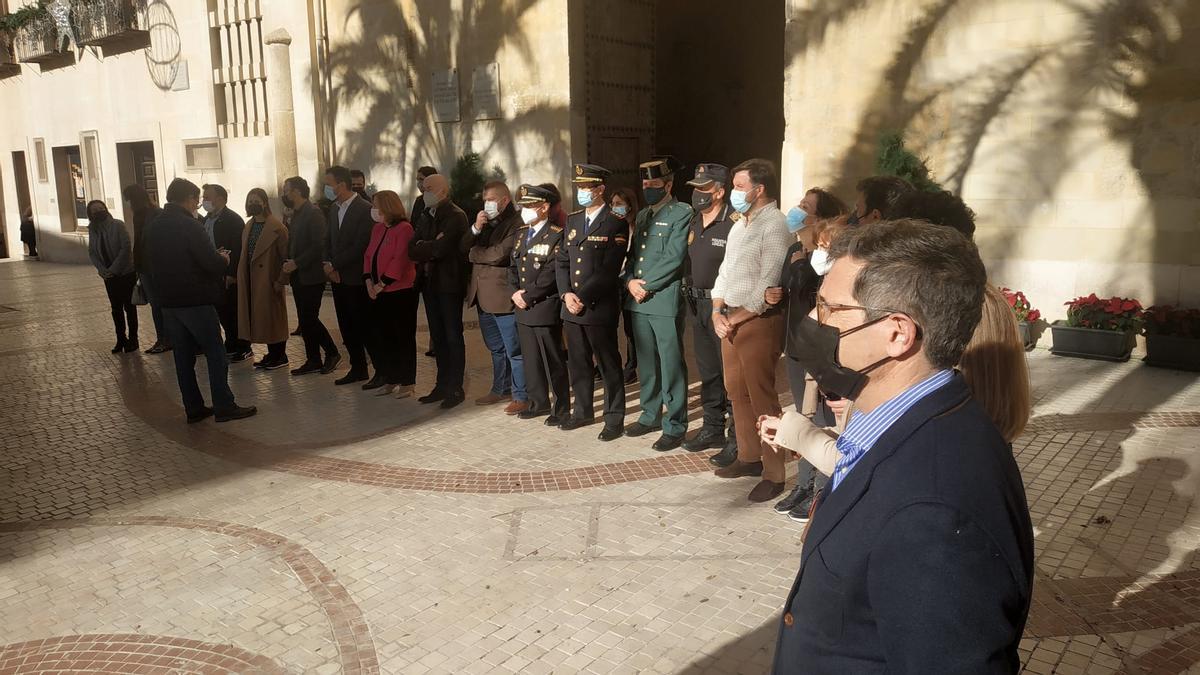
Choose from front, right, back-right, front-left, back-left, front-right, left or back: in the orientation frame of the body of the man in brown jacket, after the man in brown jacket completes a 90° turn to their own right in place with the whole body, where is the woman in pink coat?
front

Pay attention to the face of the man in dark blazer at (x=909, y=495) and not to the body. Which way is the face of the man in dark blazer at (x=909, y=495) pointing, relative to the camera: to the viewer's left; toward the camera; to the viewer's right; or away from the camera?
to the viewer's left

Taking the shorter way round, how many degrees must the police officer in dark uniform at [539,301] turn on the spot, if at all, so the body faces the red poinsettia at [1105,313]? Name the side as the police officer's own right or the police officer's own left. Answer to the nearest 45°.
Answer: approximately 135° to the police officer's own left

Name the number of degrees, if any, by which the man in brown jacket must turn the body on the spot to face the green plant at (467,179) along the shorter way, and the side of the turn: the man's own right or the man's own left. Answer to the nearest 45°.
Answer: approximately 135° to the man's own right

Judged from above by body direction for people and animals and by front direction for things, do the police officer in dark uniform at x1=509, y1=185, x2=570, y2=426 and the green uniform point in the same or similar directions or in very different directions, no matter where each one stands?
same or similar directions

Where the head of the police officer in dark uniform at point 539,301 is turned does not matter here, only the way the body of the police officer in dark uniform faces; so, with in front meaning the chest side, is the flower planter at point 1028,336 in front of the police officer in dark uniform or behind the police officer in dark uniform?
behind

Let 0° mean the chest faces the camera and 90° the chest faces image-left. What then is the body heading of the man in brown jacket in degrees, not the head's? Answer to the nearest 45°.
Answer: approximately 45°

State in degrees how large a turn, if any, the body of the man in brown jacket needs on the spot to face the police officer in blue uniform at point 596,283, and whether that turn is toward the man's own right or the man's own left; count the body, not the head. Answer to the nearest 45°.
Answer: approximately 90° to the man's own left

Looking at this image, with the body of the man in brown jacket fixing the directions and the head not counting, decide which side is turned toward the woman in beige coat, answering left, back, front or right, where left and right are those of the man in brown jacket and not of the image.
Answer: right

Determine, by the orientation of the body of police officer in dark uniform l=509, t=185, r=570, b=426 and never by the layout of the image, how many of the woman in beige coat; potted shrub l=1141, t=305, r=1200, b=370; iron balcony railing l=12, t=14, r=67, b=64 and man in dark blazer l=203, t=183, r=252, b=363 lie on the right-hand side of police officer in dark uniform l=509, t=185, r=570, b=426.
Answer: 3

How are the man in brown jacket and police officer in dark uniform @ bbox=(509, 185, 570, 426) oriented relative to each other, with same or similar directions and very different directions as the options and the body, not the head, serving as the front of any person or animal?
same or similar directions

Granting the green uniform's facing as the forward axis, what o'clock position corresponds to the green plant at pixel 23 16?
The green plant is roughly at 3 o'clock from the green uniform.

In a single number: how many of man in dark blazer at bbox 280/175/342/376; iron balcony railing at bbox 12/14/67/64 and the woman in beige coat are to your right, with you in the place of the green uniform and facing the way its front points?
3

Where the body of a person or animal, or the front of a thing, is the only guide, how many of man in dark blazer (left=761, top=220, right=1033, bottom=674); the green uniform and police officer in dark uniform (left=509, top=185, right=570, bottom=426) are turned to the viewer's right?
0

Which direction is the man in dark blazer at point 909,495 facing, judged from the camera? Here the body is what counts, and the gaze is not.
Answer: to the viewer's left

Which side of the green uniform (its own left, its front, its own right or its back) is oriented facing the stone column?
right

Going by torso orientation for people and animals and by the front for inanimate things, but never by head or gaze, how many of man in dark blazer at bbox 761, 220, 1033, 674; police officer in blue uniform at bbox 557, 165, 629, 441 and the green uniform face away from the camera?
0
